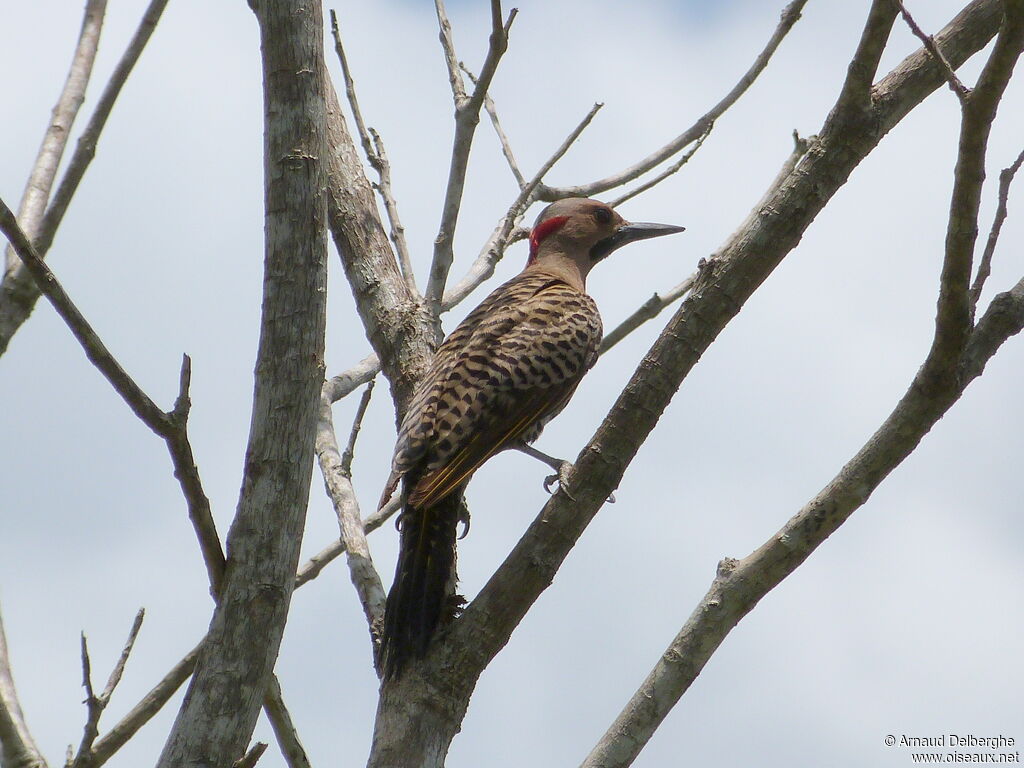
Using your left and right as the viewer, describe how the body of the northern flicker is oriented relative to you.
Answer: facing away from the viewer and to the right of the viewer
